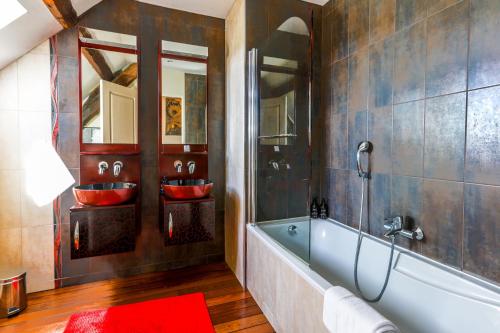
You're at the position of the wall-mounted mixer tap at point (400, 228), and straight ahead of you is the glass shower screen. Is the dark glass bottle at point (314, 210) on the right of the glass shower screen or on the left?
right

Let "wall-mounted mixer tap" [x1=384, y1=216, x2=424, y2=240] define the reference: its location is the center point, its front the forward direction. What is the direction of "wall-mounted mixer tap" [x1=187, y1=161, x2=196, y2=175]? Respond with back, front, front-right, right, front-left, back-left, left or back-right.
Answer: front-right

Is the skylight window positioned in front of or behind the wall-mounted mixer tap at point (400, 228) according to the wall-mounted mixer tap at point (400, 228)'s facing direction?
in front

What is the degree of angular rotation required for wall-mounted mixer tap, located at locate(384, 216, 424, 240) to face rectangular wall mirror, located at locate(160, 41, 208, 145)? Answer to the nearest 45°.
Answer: approximately 45° to its right

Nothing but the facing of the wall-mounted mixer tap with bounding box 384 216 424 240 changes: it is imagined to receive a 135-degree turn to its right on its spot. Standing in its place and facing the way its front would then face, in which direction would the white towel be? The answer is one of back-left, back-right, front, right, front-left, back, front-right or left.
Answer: back

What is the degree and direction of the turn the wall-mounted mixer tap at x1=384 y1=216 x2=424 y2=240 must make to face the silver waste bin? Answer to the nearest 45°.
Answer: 0° — it already faces it

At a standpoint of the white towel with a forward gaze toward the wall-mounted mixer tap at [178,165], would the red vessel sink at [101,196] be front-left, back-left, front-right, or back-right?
front-left

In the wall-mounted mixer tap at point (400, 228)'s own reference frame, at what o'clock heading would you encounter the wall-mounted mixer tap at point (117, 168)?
the wall-mounted mixer tap at point (117, 168) is roughly at 1 o'clock from the wall-mounted mixer tap at point (400, 228).

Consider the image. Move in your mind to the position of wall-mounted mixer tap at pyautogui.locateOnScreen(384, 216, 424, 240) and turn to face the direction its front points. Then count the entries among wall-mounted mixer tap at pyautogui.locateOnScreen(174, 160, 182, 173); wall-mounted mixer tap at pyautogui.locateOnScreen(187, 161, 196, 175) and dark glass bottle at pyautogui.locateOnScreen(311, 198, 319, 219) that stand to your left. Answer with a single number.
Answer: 0

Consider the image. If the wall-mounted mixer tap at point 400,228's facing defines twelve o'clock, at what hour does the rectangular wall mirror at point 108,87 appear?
The rectangular wall mirror is roughly at 1 o'clock from the wall-mounted mixer tap.

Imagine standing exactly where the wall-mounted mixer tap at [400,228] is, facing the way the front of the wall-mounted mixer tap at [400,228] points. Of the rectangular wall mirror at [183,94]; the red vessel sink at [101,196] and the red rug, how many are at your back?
0

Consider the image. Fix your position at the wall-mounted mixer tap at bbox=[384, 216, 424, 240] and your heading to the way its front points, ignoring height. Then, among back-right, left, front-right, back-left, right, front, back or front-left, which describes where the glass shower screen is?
front-right

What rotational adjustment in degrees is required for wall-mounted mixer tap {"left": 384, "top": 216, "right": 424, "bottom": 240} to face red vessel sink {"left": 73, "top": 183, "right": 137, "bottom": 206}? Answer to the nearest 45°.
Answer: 0° — it already faces it

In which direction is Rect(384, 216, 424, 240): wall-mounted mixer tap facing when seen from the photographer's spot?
facing the viewer and to the left of the viewer
